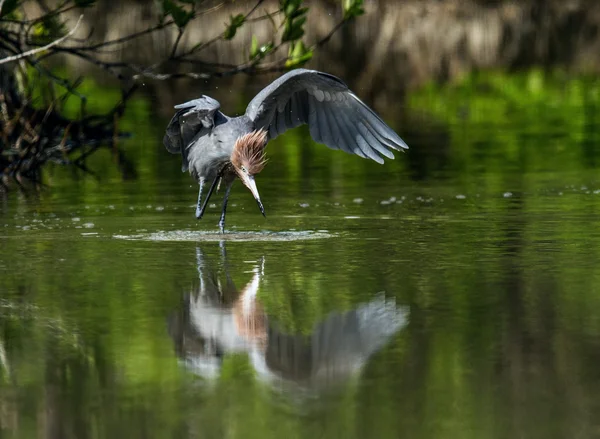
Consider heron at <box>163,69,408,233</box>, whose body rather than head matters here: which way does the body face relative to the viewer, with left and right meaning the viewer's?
facing the viewer and to the right of the viewer
